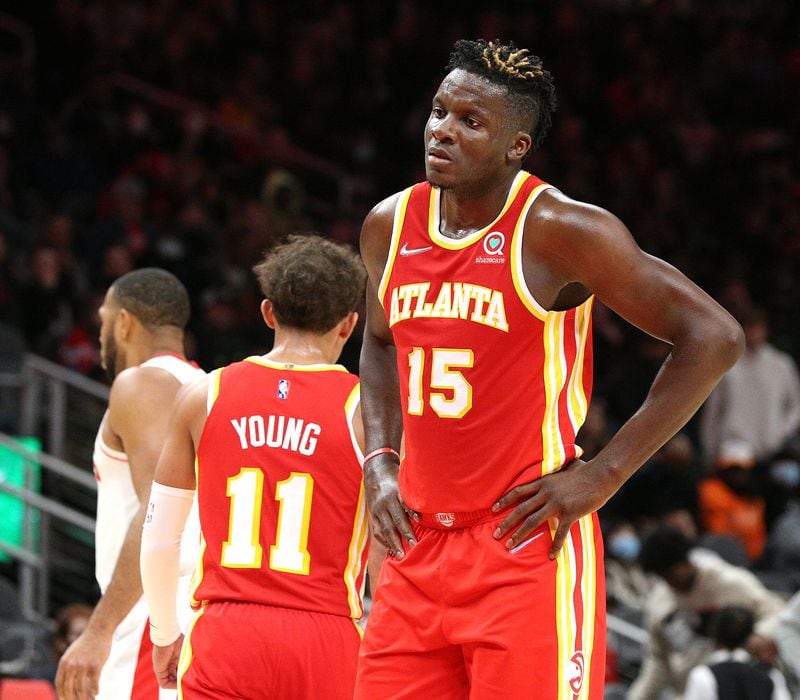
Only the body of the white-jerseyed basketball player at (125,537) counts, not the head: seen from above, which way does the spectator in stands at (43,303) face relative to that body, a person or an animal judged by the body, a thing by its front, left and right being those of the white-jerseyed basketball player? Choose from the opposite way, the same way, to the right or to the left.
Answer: to the left

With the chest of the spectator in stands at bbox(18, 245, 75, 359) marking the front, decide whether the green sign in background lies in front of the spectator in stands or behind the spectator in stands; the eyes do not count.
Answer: in front

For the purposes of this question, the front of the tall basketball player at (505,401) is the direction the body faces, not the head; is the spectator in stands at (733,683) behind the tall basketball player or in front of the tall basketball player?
behind

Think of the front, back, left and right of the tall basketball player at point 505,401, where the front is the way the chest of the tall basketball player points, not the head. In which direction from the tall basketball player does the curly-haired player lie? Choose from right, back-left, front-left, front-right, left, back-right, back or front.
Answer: right

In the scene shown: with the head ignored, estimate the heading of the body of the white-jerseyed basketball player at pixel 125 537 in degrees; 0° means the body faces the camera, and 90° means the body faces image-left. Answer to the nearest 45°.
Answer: approximately 90°

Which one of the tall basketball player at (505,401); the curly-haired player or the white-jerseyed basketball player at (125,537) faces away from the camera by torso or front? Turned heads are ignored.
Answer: the curly-haired player

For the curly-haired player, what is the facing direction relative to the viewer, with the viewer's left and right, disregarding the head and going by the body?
facing away from the viewer

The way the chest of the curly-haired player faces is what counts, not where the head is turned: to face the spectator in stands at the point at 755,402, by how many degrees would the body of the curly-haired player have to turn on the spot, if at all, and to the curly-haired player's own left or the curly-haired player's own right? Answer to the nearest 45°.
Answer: approximately 45° to the curly-haired player's own right

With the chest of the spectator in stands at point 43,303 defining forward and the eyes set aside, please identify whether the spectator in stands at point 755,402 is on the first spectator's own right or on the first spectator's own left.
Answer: on the first spectator's own left

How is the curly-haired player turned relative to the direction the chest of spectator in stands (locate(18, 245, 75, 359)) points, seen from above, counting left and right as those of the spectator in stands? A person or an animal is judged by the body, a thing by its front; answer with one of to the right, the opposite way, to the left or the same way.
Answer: the opposite way

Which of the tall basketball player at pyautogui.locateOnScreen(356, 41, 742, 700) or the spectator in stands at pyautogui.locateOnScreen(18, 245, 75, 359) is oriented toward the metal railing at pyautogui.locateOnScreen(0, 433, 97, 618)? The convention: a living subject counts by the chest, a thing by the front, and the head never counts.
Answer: the spectator in stands

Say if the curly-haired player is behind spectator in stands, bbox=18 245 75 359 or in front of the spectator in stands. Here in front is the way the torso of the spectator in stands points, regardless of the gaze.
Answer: in front
